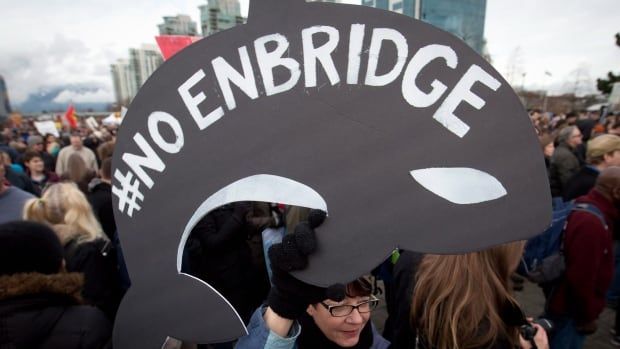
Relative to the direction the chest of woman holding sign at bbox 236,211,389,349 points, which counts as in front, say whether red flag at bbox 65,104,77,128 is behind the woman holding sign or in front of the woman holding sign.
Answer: behind

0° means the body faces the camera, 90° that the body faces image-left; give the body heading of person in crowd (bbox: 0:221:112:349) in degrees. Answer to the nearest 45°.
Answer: approximately 180°

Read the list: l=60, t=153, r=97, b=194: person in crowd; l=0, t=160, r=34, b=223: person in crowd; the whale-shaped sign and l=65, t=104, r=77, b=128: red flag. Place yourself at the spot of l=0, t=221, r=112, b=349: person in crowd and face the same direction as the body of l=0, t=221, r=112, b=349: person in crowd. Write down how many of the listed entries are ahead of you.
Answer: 3

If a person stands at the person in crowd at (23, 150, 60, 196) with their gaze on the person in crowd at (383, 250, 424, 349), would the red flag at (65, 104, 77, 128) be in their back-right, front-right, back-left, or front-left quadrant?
back-left

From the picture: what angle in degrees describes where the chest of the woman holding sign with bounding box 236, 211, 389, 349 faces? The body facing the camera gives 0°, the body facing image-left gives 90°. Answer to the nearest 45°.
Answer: approximately 315°

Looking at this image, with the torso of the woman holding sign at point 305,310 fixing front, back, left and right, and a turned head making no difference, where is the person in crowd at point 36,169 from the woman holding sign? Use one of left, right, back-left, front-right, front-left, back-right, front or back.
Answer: back

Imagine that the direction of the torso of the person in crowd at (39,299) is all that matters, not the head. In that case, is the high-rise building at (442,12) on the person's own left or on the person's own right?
on the person's own right

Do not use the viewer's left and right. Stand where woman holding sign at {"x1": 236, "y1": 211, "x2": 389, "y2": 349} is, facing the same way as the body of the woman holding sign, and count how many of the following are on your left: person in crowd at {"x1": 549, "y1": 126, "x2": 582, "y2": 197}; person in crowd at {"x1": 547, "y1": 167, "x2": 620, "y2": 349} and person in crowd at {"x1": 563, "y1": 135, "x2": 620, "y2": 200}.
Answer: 3

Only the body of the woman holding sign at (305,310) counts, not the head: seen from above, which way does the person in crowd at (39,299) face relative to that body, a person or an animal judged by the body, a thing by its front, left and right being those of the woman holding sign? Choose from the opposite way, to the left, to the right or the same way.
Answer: the opposite way

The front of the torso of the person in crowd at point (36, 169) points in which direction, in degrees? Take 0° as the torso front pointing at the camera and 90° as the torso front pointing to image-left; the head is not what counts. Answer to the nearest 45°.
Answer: approximately 315°
